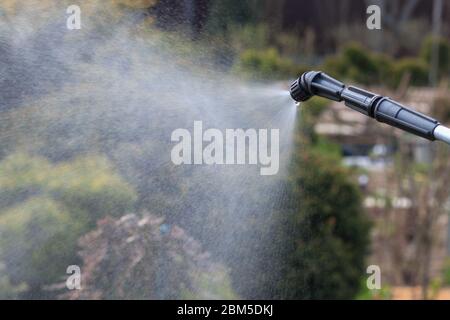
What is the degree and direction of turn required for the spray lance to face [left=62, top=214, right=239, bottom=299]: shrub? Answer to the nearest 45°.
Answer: approximately 45° to its right

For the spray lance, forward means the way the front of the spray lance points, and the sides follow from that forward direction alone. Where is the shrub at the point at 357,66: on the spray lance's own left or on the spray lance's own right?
on the spray lance's own right

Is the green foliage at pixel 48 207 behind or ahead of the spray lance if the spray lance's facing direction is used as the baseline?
ahead

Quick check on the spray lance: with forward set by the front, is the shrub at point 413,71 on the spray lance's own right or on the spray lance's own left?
on the spray lance's own right

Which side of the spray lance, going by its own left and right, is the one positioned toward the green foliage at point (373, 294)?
right

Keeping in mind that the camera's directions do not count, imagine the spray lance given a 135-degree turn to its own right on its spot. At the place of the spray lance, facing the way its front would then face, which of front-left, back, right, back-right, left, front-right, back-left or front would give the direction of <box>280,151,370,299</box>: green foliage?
front-left

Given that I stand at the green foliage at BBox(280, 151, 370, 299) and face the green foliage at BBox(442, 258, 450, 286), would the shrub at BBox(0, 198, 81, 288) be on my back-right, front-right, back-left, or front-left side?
back-left

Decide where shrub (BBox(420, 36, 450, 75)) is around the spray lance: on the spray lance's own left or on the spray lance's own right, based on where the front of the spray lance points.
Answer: on the spray lance's own right

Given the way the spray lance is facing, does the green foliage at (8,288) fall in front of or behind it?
in front

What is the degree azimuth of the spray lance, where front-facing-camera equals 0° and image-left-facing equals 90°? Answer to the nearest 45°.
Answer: approximately 90°
